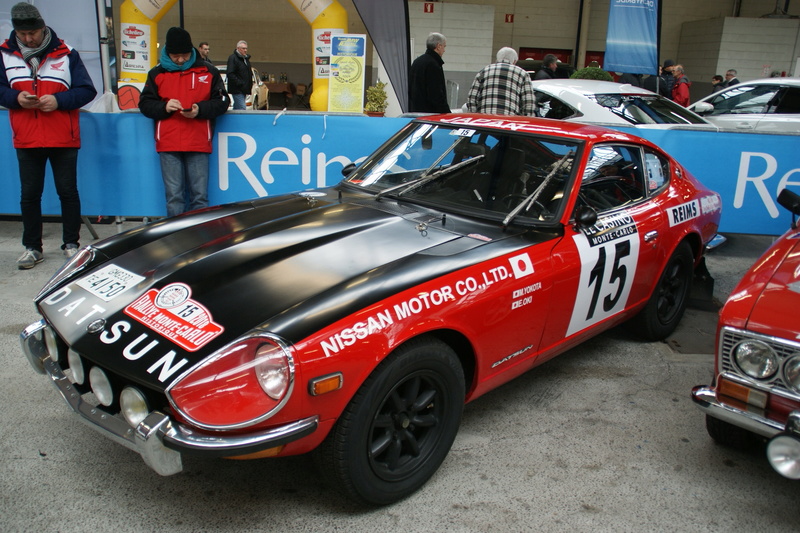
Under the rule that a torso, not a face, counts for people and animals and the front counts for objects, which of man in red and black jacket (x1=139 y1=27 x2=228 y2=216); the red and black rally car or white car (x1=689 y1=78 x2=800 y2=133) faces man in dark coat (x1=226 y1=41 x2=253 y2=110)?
the white car

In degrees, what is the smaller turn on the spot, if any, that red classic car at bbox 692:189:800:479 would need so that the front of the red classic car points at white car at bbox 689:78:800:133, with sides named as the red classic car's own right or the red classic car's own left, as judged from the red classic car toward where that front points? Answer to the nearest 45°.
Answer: approximately 135° to the red classic car's own right

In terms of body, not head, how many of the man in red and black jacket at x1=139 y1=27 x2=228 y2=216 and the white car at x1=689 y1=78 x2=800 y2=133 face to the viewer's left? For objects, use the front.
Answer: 1

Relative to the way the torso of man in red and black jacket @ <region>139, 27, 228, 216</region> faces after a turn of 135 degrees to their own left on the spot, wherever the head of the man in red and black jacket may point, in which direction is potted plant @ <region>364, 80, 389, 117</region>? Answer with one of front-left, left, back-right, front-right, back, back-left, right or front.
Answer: front

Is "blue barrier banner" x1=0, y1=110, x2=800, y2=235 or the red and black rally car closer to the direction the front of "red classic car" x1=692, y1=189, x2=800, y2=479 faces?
the red and black rally car

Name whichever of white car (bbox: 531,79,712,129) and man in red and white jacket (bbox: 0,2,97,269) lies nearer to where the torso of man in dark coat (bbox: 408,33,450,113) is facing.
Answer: the white car

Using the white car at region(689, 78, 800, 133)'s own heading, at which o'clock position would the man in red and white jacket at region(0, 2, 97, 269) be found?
The man in red and white jacket is roughly at 10 o'clock from the white car.

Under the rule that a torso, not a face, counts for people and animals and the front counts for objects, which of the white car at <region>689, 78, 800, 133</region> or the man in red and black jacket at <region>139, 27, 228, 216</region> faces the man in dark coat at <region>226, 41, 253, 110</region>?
the white car

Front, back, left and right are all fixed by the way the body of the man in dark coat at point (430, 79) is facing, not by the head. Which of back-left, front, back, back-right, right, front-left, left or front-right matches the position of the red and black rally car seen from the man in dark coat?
back-right

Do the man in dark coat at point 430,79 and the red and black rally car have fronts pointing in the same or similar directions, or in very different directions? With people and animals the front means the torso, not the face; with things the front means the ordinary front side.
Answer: very different directions

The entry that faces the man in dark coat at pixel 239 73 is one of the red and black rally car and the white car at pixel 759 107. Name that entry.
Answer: the white car

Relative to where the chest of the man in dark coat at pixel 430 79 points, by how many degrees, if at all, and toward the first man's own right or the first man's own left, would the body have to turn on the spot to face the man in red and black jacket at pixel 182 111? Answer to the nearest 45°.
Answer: approximately 180°
